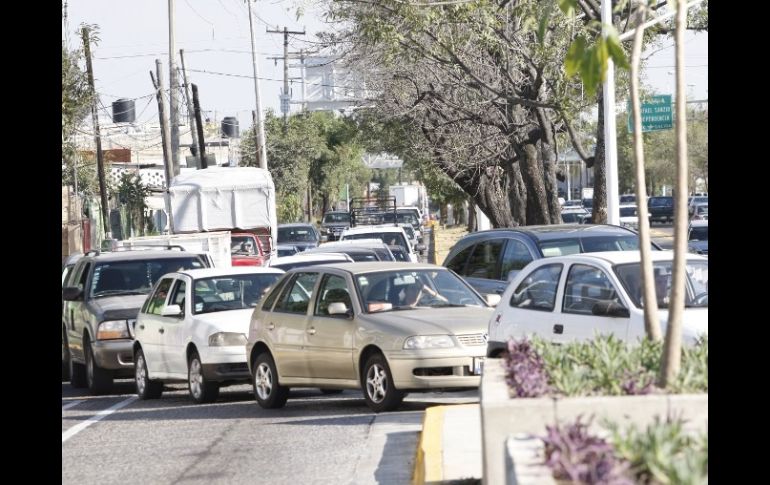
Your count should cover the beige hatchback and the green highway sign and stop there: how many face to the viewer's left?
0

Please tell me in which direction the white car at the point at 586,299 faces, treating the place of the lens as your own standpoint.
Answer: facing the viewer and to the right of the viewer

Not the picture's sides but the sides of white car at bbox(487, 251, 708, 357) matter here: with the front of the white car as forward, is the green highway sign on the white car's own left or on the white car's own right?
on the white car's own left

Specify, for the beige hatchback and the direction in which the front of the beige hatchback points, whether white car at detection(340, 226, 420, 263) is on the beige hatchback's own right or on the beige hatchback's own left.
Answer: on the beige hatchback's own left

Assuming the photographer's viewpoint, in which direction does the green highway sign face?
facing the viewer

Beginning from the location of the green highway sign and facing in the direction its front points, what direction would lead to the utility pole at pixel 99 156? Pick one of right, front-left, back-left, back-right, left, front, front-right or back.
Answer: right

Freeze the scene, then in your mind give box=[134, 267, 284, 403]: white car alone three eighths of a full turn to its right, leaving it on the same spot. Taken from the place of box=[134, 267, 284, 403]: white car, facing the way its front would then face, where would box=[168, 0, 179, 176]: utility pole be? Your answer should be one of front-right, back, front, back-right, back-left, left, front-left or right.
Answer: right

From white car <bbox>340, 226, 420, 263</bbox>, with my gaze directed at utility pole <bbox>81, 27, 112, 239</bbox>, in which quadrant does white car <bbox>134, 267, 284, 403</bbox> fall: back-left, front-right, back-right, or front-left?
back-left

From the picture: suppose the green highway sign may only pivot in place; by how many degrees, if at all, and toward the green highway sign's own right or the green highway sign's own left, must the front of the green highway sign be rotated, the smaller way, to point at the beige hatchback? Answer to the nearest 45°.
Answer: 0° — it already faces it
